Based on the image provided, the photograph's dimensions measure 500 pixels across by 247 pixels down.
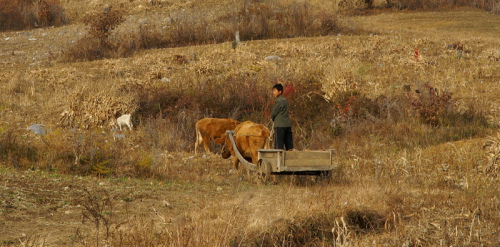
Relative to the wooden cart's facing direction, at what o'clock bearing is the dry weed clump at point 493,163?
The dry weed clump is roughly at 5 o'clock from the wooden cart.

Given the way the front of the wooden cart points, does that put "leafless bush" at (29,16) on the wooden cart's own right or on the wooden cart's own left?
on the wooden cart's own right

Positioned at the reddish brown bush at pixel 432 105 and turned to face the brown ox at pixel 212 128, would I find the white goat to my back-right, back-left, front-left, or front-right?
front-right

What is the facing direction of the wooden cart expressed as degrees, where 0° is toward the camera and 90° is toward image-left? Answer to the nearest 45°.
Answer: approximately 90°

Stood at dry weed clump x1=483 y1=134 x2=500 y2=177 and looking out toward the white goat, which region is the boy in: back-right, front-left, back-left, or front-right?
front-left

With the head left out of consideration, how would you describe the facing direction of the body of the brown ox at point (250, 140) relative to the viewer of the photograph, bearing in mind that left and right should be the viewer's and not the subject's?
facing the viewer and to the left of the viewer

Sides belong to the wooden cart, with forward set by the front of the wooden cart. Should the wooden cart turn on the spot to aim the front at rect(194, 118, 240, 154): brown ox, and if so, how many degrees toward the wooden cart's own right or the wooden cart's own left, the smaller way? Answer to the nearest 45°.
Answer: approximately 45° to the wooden cart's own right

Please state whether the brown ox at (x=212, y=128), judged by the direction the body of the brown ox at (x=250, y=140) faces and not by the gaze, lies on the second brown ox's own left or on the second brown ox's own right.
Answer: on the second brown ox's own right

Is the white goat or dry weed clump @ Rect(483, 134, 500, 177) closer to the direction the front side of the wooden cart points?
the white goat
